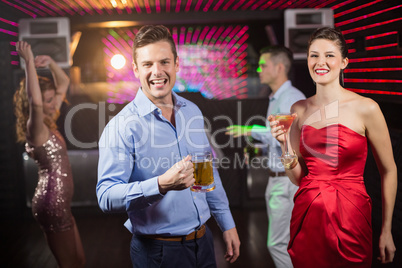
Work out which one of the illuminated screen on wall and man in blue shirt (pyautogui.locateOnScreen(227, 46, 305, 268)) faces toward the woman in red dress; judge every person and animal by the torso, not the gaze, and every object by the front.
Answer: the illuminated screen on wall

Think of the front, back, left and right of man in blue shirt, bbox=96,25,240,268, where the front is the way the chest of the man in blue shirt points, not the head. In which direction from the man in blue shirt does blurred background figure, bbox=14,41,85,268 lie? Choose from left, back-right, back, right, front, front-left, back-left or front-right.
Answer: back

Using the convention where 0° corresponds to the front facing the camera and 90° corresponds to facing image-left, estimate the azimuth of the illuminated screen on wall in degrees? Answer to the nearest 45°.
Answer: approximately 0°

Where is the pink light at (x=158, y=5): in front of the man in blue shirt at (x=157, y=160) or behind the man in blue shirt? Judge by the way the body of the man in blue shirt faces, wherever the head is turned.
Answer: behind

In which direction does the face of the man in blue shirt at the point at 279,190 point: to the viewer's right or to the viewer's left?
to the viewer's left

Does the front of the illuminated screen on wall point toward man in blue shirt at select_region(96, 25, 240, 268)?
yes

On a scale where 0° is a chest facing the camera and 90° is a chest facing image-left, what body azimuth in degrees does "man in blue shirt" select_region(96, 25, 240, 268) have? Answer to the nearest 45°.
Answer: approximately 315°

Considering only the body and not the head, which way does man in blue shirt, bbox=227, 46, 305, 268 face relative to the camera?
to the viewer's left
